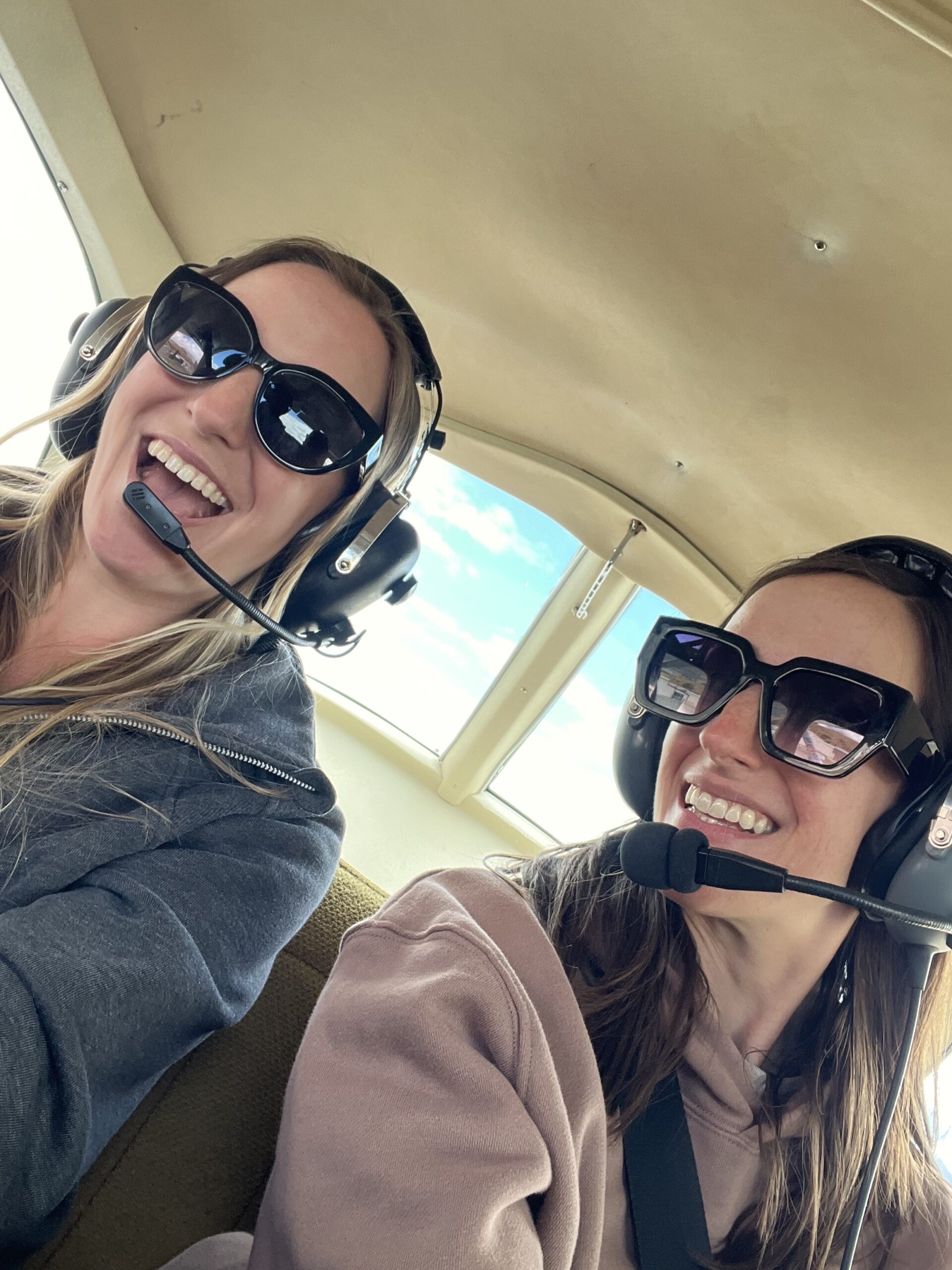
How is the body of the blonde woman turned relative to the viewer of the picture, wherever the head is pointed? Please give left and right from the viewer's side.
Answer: facing the viewer and to the left of the viewer
